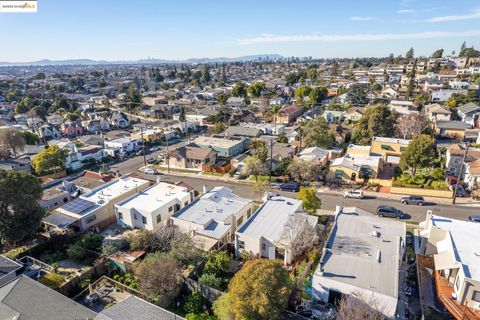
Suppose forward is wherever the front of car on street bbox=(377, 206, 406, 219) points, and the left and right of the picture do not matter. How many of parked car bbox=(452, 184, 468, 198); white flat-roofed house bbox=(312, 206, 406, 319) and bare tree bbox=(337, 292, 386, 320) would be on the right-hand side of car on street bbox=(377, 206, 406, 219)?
2

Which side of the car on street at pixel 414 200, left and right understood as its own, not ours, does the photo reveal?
left

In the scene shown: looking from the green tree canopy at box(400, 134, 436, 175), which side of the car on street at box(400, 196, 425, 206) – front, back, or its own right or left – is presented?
right

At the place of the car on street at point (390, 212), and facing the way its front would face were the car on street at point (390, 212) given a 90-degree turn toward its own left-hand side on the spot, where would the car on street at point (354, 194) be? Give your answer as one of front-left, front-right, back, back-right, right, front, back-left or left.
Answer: front-left

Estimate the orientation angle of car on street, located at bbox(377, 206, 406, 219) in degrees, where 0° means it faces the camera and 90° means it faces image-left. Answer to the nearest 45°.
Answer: approximately 270°

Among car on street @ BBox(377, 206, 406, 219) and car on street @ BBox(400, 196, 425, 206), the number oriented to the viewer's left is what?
1

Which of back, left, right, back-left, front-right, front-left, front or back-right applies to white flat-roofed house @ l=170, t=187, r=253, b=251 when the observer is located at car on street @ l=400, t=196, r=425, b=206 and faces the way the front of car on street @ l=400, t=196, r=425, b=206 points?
front-left

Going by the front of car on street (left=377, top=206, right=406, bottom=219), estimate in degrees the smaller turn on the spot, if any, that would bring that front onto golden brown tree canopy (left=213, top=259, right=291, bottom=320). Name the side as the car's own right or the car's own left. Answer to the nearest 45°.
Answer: approximately 90° to the car's own right

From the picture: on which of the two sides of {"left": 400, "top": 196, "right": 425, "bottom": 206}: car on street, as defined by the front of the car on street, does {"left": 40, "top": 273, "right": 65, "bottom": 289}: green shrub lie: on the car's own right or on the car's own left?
on the car's own left

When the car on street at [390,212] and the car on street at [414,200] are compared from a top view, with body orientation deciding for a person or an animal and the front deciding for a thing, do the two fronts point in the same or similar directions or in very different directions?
very different directions

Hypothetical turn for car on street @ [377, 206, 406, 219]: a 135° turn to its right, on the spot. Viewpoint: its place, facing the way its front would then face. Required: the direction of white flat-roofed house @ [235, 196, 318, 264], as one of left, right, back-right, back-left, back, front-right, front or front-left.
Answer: front

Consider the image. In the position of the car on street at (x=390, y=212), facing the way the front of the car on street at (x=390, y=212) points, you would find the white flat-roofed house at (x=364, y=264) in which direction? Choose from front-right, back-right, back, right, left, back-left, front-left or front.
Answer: right

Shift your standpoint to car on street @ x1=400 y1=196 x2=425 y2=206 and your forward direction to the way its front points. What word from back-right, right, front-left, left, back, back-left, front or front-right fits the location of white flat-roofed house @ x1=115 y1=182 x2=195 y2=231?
front-left

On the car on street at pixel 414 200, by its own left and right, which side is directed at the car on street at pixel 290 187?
front

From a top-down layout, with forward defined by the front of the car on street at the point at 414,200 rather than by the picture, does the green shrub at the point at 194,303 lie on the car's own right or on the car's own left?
on the car's own left

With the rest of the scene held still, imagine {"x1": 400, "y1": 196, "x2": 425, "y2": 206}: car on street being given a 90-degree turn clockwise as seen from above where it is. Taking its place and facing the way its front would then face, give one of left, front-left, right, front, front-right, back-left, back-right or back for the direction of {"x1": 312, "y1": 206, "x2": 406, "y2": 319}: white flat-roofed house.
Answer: back
